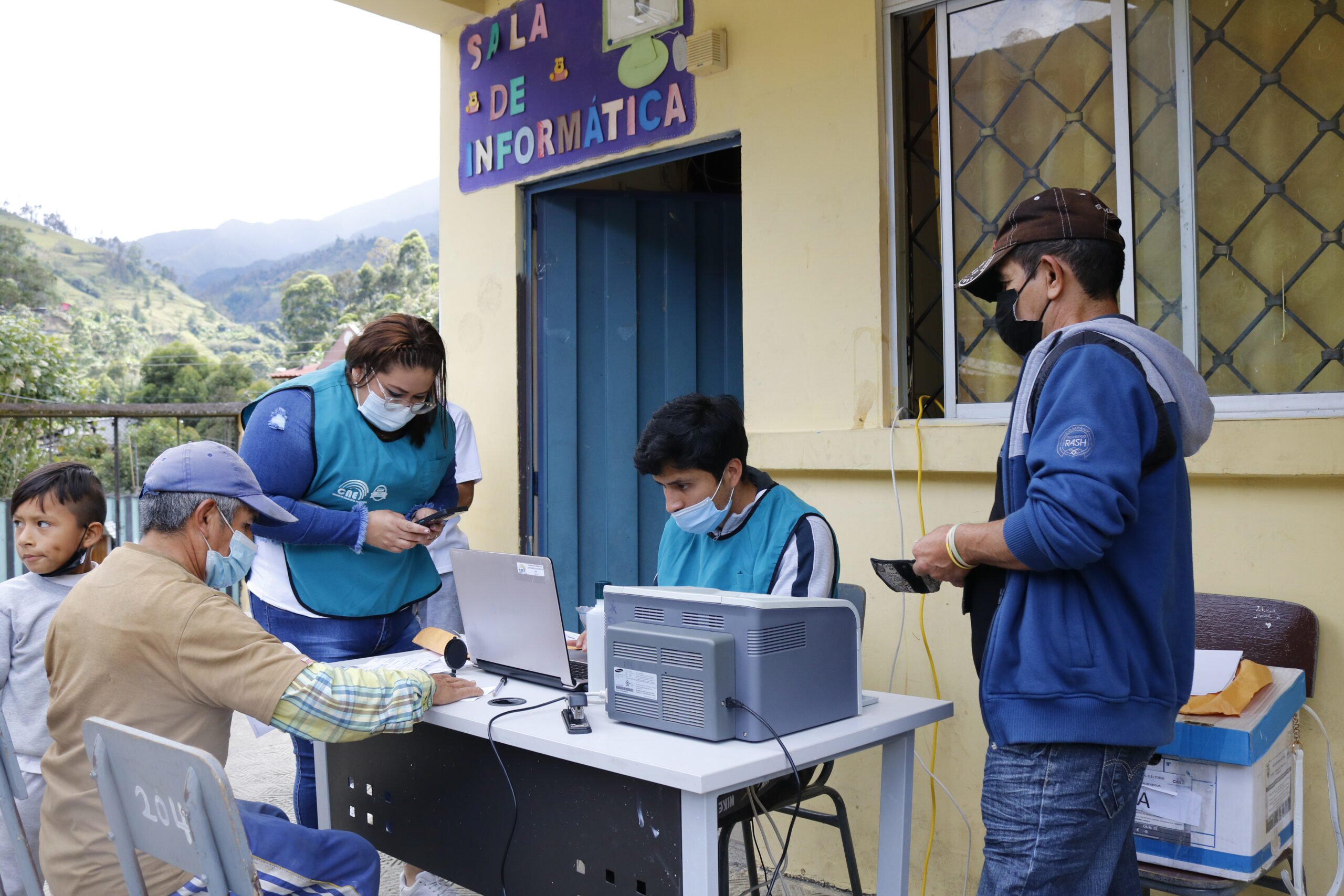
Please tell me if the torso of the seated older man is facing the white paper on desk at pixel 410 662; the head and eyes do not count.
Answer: yes

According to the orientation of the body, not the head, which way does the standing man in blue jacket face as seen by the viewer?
to the viewer's left

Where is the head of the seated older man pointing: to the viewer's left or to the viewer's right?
to the viewer's right

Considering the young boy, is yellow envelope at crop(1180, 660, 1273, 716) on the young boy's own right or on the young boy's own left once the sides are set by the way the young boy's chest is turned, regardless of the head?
on the young boy's own left

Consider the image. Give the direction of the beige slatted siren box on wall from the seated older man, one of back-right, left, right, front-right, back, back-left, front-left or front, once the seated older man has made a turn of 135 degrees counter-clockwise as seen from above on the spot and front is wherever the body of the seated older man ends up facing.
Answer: back-right

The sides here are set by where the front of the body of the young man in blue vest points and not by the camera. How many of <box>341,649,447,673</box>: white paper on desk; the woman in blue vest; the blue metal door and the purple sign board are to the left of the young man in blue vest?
0

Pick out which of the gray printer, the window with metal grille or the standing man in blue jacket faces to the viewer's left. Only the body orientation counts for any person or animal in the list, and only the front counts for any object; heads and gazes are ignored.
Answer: the standing man in blue jacket

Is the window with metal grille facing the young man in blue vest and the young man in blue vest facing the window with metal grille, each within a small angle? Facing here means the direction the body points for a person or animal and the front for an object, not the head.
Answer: no

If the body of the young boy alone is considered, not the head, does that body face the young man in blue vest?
no

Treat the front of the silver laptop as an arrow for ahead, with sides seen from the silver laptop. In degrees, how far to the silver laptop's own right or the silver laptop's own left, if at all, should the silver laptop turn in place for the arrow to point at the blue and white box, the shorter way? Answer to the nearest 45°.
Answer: approximately 45° to the silver laptop's own right

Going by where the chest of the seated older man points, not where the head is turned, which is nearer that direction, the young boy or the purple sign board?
the purple sign board

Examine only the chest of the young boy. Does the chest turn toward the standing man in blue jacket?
no

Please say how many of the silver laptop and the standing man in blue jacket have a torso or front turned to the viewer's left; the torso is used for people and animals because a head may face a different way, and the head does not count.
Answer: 1

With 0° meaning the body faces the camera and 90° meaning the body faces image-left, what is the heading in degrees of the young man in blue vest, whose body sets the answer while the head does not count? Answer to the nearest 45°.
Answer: approximately 45°

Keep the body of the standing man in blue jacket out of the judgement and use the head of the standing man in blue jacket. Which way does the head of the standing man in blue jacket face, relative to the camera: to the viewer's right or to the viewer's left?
to the viewer's left

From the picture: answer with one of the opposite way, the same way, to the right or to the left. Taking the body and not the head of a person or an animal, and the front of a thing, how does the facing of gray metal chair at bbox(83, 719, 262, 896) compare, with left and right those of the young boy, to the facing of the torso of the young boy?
the opposite way

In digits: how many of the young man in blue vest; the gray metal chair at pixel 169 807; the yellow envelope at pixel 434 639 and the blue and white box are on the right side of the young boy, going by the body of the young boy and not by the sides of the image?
0

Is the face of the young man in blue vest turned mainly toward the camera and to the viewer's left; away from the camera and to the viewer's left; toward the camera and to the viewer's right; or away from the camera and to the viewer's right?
toward the camera and to the viewer's left

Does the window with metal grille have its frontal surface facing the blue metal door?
no

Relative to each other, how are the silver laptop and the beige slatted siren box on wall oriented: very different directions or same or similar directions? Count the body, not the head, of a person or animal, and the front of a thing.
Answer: very different directions
